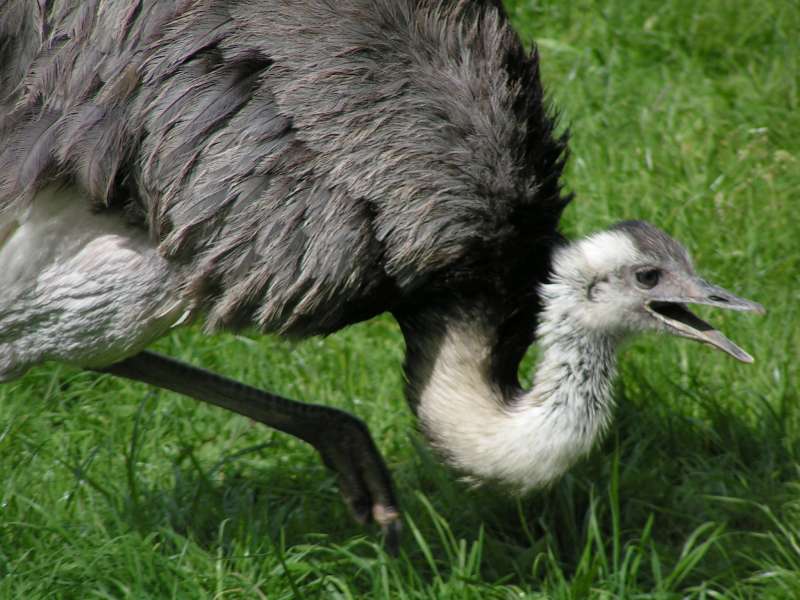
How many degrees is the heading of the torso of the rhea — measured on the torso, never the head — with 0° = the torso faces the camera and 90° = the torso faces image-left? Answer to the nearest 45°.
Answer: approximately 270°
